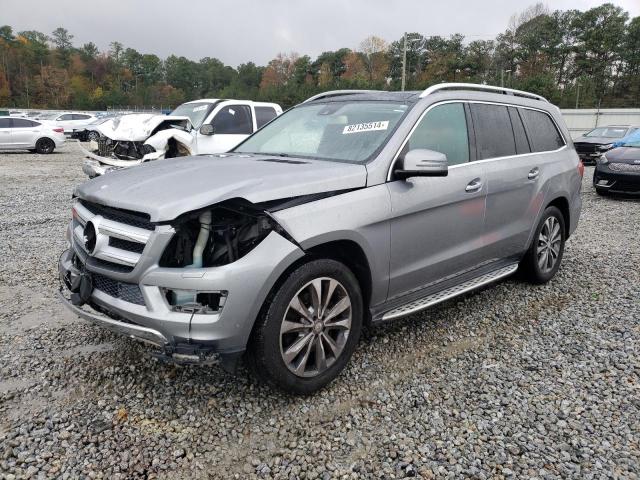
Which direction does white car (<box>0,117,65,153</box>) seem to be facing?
to the viewer's left

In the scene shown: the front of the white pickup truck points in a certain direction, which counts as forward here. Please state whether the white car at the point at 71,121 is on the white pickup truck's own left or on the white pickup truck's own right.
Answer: on the white pickup truck's own right

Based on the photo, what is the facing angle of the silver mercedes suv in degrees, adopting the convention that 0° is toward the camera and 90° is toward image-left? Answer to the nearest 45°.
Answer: approximately 45°

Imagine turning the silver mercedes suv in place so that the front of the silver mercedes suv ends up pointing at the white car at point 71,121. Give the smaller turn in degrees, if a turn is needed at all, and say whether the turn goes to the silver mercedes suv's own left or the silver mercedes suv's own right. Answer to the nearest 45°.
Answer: approximately 90° to the silver mercedes suv's own right

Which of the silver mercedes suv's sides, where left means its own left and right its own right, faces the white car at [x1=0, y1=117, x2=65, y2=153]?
right
